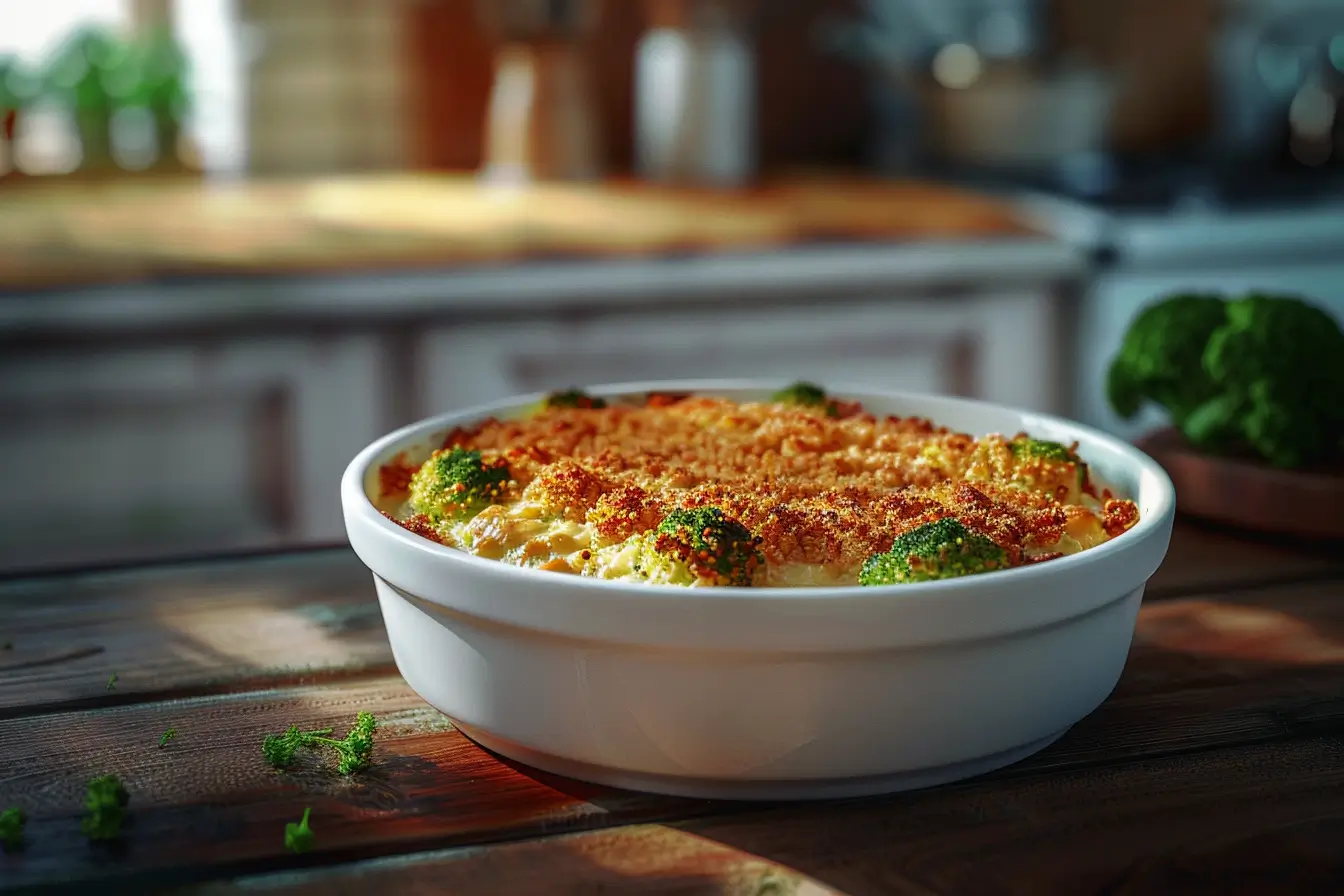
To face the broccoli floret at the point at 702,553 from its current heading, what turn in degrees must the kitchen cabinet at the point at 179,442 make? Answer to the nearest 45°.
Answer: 0° — it already faces it

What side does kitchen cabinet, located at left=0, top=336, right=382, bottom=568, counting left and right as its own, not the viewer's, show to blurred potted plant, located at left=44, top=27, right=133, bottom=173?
back

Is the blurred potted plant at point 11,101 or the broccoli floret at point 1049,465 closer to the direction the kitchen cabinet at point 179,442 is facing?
the broccoli floret

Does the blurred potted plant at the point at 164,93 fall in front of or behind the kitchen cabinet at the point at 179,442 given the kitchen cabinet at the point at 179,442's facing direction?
behind

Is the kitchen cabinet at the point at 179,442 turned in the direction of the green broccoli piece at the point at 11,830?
yes

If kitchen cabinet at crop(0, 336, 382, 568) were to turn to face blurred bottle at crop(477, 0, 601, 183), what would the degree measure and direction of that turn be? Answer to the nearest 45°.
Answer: approximately 135° to its left

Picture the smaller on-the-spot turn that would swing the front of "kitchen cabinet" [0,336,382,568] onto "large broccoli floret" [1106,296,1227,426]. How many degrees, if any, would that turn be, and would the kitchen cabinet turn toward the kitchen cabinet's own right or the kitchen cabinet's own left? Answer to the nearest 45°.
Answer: approximately 45° to the kitchen cabinet's own left

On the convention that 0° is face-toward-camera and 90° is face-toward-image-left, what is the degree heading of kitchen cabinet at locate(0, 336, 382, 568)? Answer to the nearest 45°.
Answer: approximately 0°

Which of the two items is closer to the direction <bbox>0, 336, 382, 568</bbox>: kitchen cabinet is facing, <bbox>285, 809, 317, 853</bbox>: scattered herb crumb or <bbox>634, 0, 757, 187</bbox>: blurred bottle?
the scattered herb crumb
